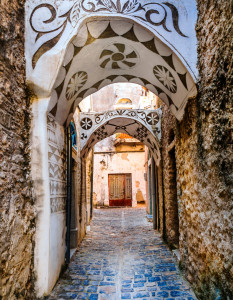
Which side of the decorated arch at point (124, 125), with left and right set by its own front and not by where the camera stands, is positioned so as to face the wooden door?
back

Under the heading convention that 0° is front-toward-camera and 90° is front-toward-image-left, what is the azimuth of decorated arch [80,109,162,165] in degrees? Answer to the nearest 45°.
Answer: approximately 0°

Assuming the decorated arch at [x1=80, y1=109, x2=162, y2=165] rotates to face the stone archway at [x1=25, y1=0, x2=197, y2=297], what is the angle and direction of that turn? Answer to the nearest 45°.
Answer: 0° — it already faces it
